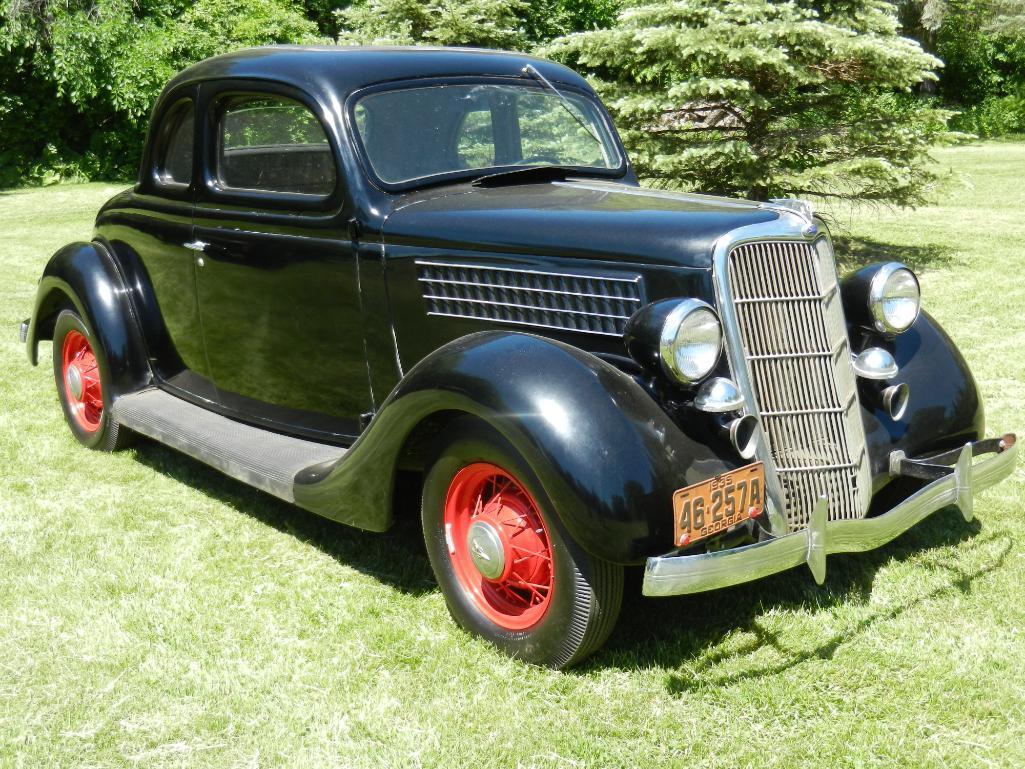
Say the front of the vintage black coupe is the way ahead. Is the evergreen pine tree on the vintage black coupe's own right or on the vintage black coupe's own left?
on the vintage black coupe's own left

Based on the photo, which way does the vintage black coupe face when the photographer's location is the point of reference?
facing the viewer and to the right of the viewer

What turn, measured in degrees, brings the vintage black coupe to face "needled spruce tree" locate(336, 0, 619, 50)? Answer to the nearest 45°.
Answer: approximately 135° to its left
